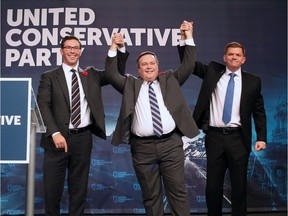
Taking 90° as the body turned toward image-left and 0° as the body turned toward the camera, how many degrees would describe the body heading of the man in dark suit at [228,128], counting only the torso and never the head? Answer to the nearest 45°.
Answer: approximately 0°

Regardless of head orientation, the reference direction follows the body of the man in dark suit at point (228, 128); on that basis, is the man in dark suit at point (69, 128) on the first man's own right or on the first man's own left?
on the first man's own right

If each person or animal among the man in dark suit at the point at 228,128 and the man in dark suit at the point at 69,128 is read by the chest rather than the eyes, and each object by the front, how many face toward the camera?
2

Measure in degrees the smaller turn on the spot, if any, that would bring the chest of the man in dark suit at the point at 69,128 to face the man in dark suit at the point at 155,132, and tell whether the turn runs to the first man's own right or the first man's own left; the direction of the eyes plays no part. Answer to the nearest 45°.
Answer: approximately 45° to the first man's own left

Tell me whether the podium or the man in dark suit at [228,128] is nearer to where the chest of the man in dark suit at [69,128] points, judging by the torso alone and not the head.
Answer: the podium

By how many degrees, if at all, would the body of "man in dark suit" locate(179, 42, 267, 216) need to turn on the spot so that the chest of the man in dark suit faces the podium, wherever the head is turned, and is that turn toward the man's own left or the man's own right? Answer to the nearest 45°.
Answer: approximately 45° to the man's own right

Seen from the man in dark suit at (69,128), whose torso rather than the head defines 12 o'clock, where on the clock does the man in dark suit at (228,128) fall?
the man in dark suit at (228,128) is roughly at 9 o'clock from the man in dark suit at (69,128).
